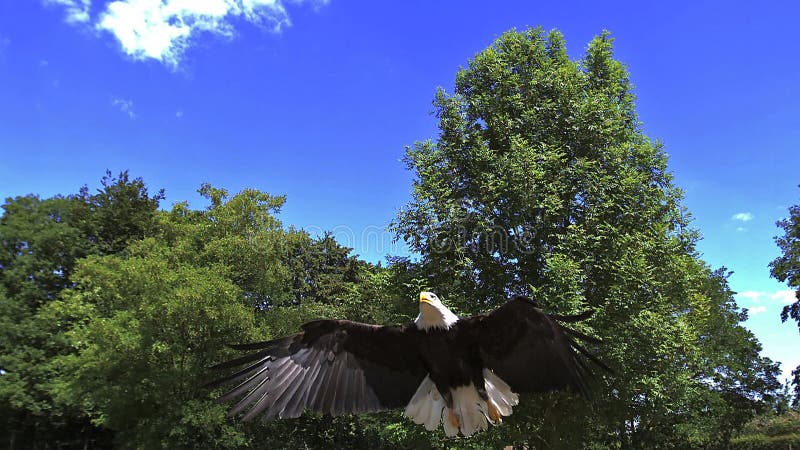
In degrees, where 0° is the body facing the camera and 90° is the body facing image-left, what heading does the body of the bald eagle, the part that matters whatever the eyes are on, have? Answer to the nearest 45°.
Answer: approximately 0°

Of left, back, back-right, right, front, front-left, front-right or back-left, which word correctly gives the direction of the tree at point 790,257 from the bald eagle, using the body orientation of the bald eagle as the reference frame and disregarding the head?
back-left

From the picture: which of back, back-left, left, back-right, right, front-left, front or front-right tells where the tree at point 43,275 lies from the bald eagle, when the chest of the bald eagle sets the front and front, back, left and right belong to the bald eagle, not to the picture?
back-right

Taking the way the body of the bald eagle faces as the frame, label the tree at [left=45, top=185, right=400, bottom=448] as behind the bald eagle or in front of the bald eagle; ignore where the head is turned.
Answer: behind

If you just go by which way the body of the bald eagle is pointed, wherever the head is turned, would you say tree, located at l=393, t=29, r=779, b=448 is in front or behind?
behind
